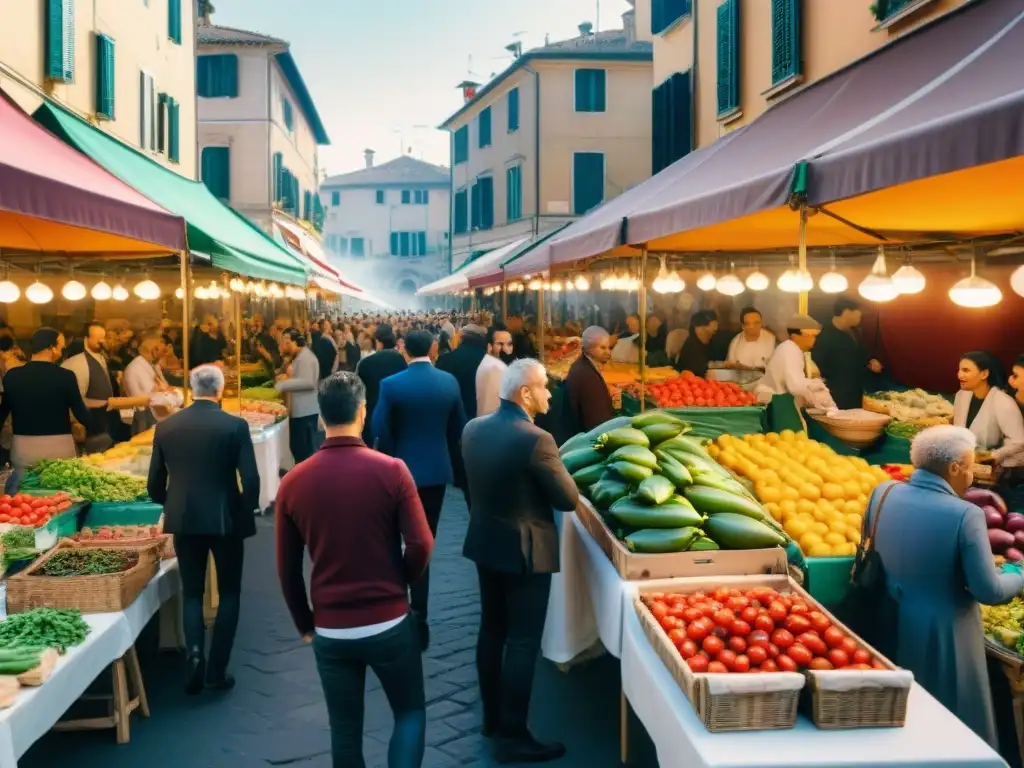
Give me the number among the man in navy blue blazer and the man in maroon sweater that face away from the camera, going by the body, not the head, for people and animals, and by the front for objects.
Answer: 2

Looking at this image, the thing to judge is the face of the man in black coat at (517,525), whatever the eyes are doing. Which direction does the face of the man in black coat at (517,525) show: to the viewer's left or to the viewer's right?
to the viewer's right

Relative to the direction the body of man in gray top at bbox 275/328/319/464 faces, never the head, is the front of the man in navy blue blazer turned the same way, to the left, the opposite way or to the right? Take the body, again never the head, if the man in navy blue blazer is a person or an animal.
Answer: to the right

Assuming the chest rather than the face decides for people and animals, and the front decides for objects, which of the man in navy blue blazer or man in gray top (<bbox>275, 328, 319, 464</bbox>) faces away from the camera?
the man in navy blue blazer

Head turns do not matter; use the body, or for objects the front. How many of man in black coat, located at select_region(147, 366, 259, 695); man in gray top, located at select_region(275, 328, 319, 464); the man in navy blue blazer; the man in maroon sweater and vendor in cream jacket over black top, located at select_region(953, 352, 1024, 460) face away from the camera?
3

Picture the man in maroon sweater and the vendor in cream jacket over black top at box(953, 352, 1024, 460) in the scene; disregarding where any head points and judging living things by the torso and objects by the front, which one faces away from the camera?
the man in maroon sweater

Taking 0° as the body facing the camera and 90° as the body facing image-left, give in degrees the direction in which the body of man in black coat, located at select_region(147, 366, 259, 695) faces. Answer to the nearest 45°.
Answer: approximately 180°

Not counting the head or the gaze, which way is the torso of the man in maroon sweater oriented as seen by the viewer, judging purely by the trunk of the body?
away from the camera

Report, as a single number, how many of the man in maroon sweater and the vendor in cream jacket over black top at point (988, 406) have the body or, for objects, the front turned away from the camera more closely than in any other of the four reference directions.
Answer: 1

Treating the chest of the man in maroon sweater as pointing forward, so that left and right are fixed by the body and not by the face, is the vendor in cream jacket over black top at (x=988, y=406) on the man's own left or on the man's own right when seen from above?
on the man's own right

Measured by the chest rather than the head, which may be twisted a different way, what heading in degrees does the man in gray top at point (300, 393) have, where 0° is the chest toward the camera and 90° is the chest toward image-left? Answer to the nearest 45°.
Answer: approximately 90°

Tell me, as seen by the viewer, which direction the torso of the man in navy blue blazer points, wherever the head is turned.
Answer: away from the camera

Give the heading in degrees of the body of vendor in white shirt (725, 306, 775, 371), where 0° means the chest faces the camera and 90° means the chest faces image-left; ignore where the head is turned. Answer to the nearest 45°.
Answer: approximately 0°
